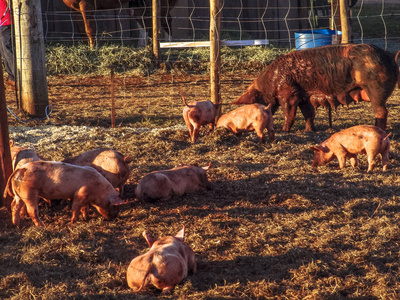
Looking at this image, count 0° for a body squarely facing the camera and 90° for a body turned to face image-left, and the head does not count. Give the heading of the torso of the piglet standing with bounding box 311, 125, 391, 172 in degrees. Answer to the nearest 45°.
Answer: approximately 90°
